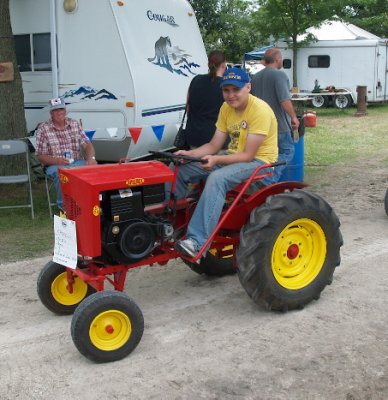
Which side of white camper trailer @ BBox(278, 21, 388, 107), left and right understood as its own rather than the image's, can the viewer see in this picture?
left

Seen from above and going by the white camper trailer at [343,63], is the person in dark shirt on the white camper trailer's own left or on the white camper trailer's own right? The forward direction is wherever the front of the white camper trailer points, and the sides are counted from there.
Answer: on the white camper trailer's own left

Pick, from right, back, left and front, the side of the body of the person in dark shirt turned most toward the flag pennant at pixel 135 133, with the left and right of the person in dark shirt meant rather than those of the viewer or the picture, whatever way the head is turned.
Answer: left

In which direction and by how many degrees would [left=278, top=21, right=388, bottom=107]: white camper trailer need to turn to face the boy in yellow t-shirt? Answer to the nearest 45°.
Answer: approximately 90° to its left

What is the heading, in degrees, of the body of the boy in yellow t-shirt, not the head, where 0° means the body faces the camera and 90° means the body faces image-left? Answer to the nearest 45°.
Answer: approximately 45°

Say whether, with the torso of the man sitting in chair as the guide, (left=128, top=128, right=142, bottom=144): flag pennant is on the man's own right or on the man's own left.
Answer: on the man's own left

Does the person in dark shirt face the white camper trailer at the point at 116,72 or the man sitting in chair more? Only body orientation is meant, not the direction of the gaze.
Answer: the white camper trailer

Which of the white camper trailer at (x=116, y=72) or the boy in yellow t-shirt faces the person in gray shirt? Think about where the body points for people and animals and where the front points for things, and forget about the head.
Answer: the white camper trailer

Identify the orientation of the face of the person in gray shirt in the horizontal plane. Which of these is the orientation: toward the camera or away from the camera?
away from the camera
